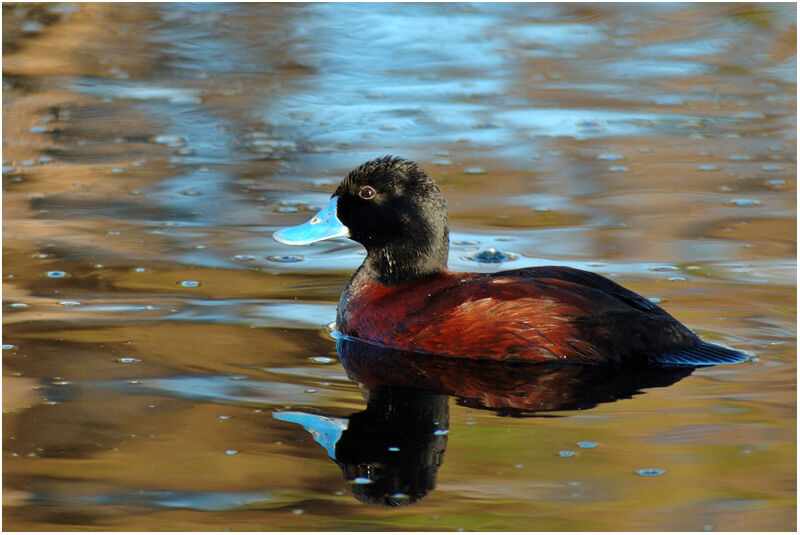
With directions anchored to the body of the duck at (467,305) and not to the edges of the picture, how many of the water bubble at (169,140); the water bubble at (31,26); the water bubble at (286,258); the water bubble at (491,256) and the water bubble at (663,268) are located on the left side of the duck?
0

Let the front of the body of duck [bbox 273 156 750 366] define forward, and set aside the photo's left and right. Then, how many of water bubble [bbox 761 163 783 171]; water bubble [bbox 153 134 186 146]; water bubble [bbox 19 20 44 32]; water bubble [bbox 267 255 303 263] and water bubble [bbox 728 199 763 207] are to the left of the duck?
0

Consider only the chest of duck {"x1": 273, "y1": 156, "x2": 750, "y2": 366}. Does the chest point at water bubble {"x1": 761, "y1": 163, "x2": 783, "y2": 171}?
no

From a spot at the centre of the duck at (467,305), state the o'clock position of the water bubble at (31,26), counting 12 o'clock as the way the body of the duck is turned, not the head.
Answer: The water bubble is roughly at 2 o'clock from the duck.

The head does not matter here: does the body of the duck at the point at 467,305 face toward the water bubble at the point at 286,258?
no

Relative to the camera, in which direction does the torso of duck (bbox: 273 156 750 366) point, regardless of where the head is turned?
to the viewer's left

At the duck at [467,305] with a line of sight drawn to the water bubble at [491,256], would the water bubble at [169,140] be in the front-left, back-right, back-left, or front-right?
front-left

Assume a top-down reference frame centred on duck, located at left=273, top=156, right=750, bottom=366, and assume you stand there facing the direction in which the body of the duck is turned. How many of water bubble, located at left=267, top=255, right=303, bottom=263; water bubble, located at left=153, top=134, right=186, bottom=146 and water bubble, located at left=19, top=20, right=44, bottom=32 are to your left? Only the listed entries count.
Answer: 0

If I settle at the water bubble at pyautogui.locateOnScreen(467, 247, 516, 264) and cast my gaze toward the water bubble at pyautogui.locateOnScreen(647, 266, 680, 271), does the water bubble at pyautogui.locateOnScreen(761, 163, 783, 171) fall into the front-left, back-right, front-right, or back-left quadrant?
front-left

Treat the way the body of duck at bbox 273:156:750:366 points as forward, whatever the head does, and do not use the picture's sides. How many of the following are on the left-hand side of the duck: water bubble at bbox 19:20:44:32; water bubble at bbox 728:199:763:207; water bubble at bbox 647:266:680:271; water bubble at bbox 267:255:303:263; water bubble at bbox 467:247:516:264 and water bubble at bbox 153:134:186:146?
0

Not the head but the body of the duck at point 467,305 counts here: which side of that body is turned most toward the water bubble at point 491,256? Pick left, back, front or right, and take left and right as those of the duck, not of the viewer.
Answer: right

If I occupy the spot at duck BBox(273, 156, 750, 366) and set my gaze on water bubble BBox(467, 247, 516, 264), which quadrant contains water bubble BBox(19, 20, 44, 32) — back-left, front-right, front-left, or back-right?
front-left

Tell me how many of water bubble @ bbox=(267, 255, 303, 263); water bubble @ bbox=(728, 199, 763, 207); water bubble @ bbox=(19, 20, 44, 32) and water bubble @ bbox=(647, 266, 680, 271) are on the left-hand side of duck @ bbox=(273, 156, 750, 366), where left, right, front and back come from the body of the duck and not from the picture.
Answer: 0

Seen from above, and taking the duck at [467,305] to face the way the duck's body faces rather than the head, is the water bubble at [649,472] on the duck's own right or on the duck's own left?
on the duck's own left

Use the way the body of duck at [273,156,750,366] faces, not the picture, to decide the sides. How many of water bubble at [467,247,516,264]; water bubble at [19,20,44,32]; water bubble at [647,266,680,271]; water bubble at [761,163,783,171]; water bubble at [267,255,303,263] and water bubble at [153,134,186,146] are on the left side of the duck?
0

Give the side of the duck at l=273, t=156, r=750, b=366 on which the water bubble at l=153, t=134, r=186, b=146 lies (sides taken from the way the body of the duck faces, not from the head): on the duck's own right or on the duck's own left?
on the duck's own right

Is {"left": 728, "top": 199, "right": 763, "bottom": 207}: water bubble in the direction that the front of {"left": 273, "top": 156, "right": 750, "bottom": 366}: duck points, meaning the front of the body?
no
